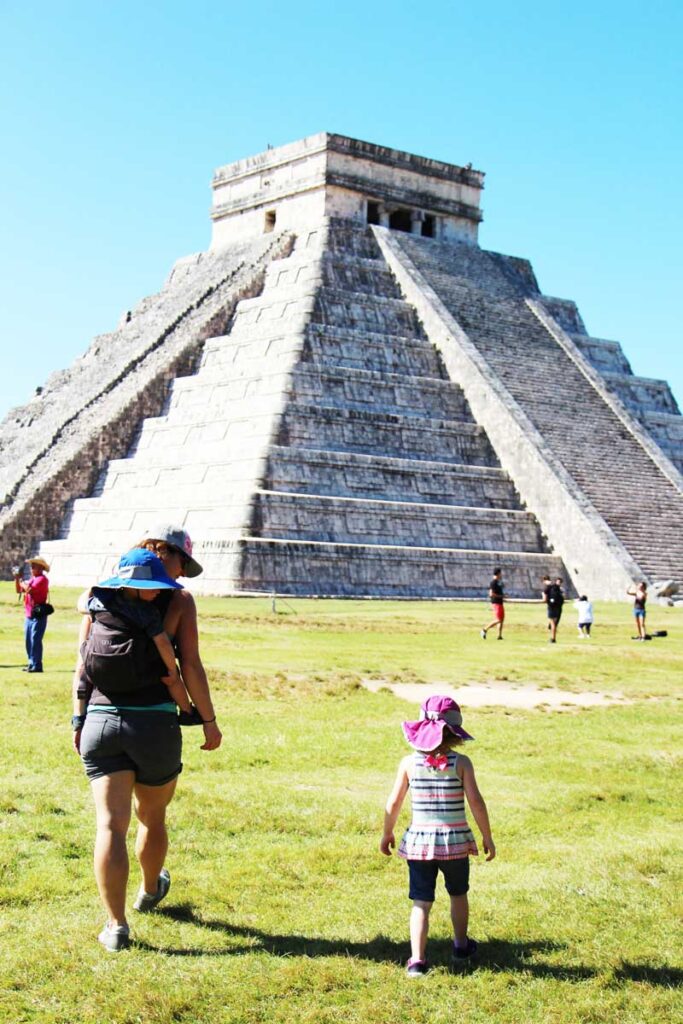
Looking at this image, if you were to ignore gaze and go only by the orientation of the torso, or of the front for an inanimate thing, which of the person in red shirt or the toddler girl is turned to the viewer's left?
the person in red shirt

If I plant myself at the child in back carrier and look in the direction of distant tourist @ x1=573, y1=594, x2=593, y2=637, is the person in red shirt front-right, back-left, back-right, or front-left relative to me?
front-left

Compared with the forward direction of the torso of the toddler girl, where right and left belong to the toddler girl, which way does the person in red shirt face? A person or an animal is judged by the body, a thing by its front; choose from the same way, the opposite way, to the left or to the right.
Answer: to the left

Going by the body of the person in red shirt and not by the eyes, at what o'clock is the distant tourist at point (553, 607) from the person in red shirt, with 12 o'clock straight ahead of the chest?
The distant tourist is roughly at 5 o'clock from the person in red shirt.

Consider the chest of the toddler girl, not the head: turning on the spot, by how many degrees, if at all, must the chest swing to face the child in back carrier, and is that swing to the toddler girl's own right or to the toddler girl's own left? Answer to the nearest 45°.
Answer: approximately 90° to the toddler girl's own left

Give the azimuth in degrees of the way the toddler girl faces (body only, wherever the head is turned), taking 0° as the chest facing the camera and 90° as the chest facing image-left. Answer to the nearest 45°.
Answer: approximately 180°

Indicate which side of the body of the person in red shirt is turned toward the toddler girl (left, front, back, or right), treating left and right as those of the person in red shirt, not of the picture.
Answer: left

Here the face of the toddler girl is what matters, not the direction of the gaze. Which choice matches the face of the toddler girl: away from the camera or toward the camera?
away from the camera

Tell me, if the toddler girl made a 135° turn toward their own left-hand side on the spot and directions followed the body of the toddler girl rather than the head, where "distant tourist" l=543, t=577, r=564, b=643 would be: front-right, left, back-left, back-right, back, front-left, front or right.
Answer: back-right

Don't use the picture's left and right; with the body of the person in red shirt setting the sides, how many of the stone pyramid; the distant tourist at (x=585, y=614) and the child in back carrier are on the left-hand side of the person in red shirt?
1

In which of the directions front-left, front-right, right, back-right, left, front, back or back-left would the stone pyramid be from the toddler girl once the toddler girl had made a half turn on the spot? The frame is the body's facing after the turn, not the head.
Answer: back

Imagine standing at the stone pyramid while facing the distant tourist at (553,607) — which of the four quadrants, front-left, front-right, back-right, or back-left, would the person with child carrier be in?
front-right

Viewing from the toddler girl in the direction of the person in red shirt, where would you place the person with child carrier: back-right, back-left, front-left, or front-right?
front-left
